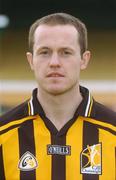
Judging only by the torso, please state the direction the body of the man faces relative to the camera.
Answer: toward the camera

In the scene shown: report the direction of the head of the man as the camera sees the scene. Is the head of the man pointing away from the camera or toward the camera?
toward the camera
